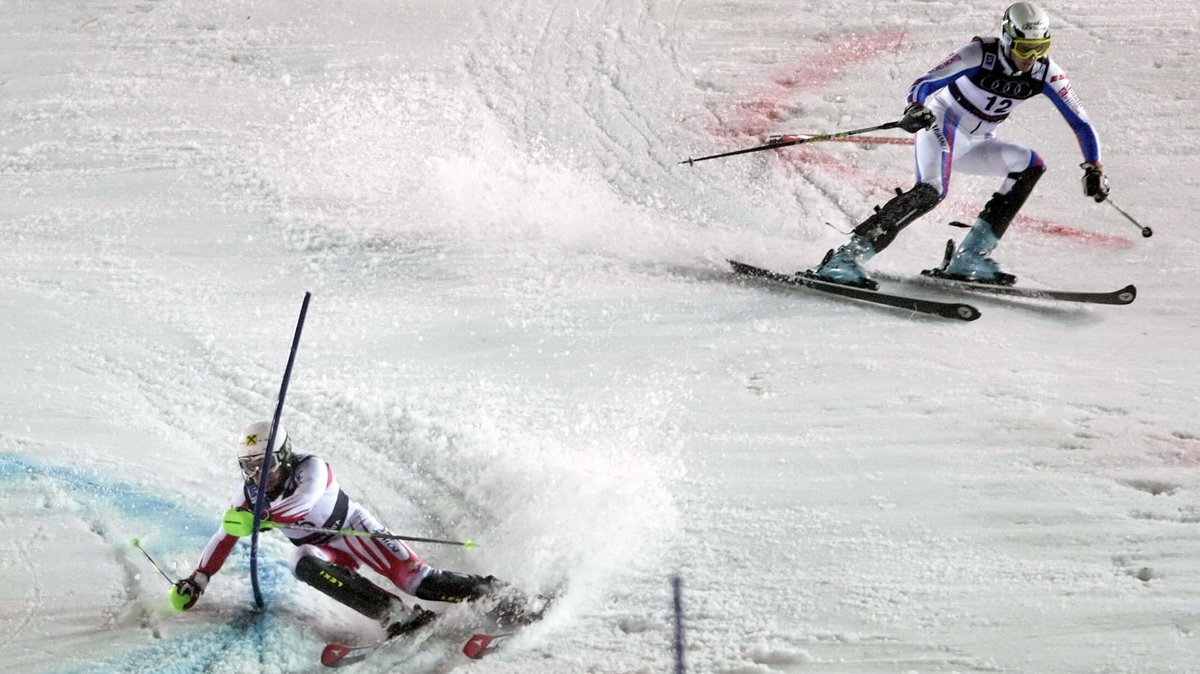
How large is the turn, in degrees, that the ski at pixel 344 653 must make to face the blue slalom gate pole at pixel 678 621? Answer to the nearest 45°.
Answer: approximately 135° to its left

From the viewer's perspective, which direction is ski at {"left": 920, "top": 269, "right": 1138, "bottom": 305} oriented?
to the viewer's right

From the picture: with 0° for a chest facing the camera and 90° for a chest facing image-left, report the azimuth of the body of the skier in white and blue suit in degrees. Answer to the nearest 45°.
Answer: approximately 315°

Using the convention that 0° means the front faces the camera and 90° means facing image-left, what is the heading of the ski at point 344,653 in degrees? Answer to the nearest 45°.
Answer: approximately 45°

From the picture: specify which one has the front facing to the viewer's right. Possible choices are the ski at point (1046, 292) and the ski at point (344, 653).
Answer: the ski at point (1046, 292)
